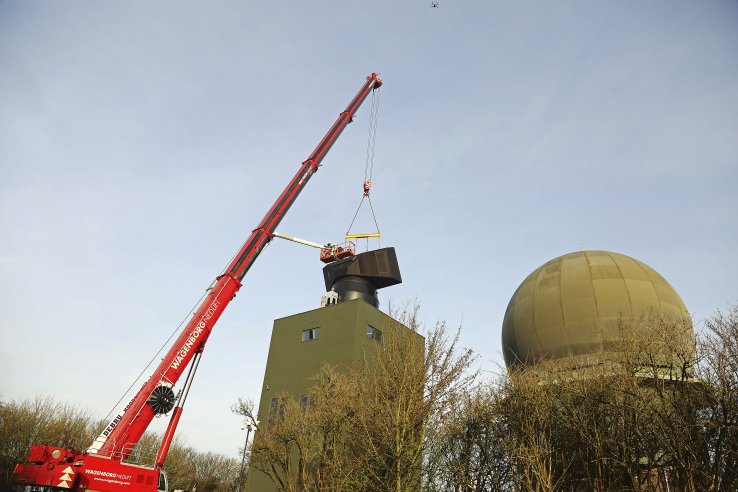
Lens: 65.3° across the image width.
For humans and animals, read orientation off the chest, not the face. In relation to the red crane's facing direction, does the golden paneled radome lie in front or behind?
in front
